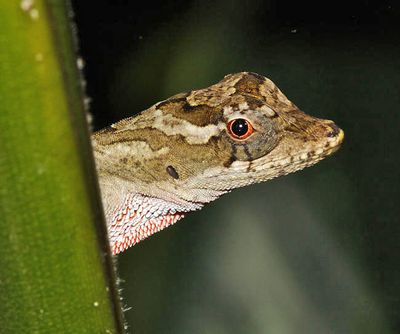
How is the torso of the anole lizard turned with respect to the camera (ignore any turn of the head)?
to the viewer's right
